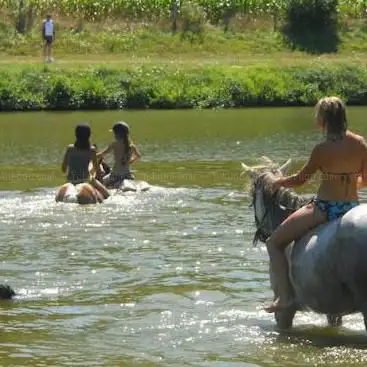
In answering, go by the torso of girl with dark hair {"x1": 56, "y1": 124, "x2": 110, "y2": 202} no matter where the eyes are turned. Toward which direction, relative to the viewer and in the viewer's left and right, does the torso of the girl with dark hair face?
facing away from the viewer

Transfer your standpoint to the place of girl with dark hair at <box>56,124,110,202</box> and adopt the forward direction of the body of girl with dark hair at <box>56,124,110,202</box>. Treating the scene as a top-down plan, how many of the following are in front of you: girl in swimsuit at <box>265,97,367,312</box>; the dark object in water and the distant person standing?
1

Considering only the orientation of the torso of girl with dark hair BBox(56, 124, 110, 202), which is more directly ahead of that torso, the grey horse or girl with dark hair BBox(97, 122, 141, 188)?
the girl with dark hair

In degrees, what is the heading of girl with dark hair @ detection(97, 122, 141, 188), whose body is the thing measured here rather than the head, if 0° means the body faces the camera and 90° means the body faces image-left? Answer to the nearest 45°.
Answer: approximately 135°

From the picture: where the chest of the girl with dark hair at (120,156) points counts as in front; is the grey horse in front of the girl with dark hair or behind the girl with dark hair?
behind

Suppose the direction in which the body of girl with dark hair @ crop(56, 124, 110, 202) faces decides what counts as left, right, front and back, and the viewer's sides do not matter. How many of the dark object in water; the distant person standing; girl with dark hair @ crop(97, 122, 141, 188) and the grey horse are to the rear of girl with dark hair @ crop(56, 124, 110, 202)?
2

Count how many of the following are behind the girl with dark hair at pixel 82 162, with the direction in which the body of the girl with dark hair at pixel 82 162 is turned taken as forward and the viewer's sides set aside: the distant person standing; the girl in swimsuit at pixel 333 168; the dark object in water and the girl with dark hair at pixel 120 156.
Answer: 2

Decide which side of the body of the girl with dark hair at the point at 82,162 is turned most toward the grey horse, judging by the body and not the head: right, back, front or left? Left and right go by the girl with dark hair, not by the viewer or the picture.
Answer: back

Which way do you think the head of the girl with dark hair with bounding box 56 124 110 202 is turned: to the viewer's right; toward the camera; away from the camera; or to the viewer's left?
away from the camera

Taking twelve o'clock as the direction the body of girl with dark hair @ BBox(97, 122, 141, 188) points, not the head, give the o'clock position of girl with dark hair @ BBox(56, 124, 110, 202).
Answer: girl with dark hair @ BBox(56, 124, 110, 202) is roughly at 9 o'clock from girl with dark hair @ BBox(97, 122, 141, 188).

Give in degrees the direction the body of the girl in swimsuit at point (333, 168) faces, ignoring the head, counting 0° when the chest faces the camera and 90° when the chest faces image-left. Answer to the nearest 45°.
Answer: approximately 135°
